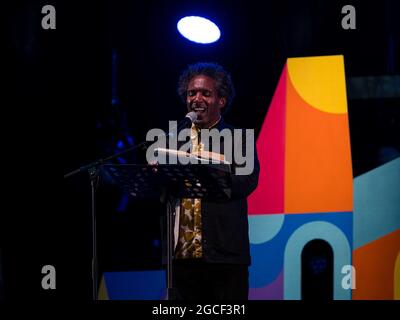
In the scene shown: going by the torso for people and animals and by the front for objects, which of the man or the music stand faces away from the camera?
the music stand

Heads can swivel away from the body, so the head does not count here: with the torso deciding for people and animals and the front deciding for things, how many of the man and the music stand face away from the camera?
1

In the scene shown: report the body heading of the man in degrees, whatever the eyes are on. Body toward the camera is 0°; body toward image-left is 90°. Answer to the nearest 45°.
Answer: approximately 45°

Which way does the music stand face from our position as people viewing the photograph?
facing away from the viewer

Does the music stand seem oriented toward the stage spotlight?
yes
